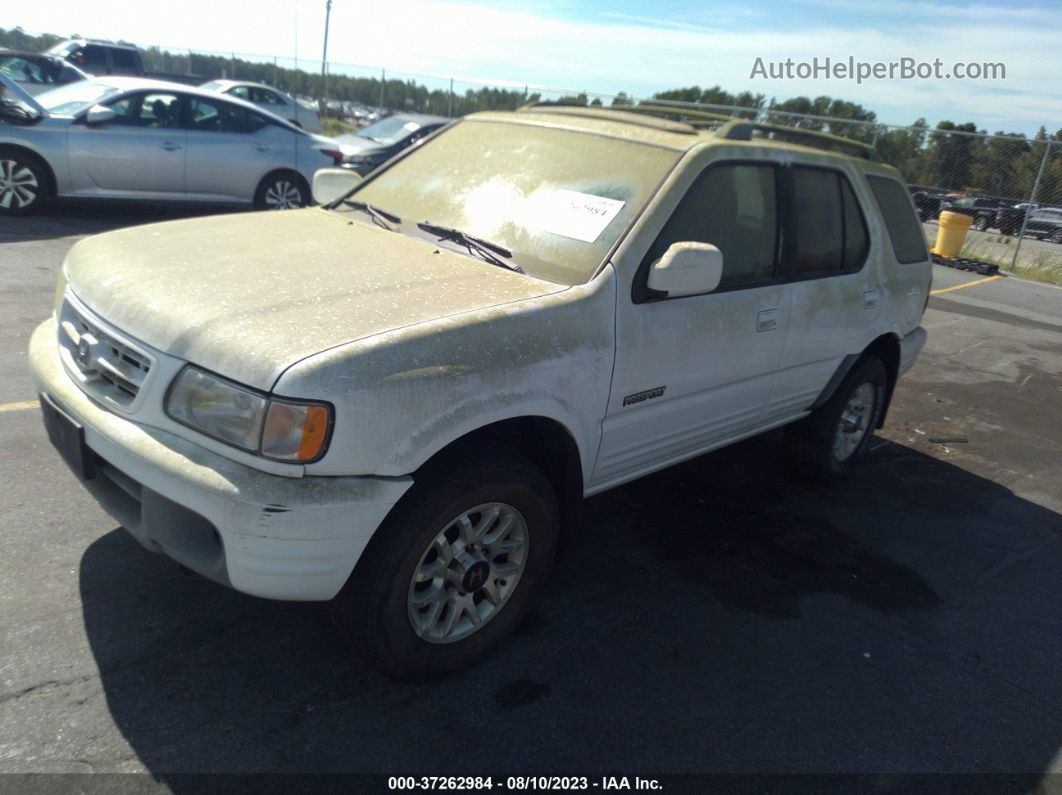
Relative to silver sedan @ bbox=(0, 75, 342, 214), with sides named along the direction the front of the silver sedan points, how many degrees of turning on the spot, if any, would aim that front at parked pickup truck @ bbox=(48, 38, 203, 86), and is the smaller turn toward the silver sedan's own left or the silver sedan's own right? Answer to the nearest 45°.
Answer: approximately 90° to the silver sedan's own right

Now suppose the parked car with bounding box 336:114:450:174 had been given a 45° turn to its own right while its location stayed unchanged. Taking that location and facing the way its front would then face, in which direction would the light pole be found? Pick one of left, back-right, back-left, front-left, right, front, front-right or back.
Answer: right

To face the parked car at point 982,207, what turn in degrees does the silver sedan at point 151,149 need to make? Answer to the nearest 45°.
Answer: approximately 180°

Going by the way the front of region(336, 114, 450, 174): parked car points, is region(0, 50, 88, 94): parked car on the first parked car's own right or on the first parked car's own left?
on the first parked car's own right

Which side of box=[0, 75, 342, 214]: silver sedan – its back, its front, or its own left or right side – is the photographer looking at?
left

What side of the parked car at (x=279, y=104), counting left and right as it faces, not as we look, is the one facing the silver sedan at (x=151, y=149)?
left
